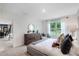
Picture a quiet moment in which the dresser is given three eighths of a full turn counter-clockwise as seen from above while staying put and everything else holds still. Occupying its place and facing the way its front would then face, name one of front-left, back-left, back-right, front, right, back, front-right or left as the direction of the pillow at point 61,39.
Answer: right

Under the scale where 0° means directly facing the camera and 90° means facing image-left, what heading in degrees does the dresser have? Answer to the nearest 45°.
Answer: approximately 315°
